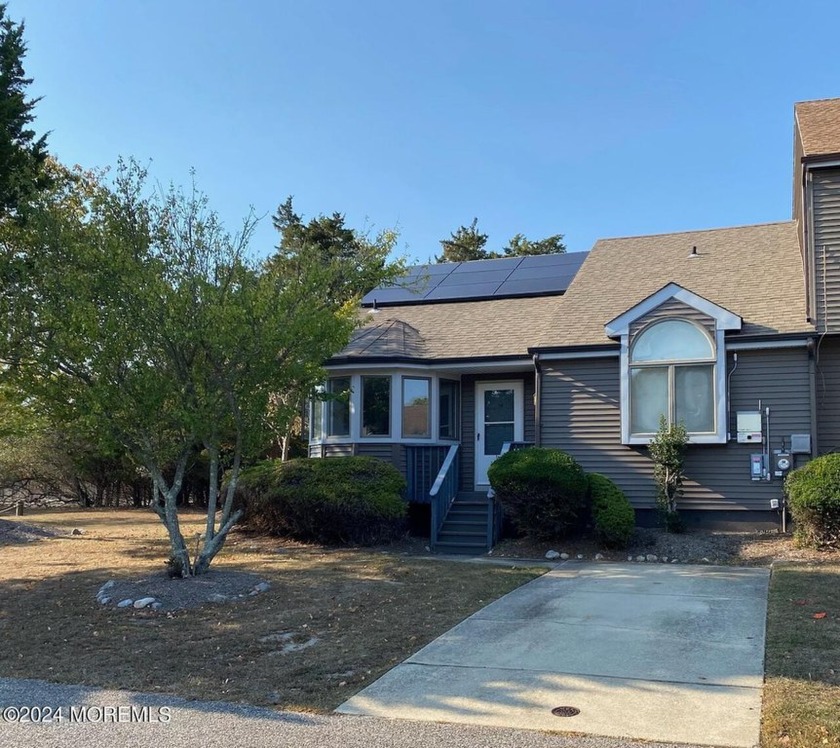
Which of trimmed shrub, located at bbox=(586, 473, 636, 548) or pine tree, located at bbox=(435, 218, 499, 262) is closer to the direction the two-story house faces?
the trimmed shrub

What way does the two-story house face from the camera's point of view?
toward the camera

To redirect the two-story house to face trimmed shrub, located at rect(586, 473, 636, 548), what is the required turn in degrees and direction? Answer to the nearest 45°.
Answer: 0° — it already faces it

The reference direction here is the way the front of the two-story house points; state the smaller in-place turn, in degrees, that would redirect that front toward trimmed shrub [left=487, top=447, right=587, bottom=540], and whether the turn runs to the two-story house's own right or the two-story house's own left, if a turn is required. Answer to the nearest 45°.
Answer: approximately 45° to the two-story house's own right

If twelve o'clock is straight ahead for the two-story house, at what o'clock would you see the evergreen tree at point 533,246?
The evergreen tree is roughly at 6 o'clock from the two-story house.

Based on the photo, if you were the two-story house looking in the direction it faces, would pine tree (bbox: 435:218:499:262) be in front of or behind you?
behind

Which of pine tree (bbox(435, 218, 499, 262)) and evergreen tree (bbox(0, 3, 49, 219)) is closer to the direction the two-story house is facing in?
the evergreen tree

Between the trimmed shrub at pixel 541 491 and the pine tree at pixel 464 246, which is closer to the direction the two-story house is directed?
the trimmed shrub

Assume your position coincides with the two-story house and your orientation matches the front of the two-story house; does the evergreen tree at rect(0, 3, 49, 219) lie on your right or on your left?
on your right
